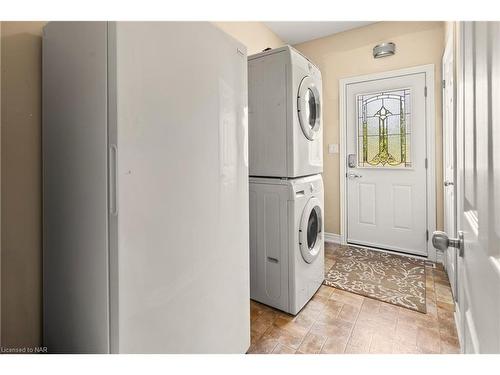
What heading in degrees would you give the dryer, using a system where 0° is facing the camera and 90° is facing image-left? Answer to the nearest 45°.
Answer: approximately 315°

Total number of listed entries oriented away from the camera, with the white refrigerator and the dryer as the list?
0

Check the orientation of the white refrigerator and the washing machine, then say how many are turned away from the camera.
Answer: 0

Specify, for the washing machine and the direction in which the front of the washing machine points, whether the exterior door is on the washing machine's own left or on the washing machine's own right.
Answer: on the washing machine's own left

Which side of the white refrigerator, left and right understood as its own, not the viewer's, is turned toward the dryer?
left

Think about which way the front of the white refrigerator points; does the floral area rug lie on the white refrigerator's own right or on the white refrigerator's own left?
on the white refrigerator's own left

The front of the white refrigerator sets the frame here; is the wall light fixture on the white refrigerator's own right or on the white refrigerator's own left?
on the white refrigerator's own left

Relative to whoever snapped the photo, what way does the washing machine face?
facing the viewer and to the right of the viewer

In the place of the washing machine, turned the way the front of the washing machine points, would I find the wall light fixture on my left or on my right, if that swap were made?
on my left
